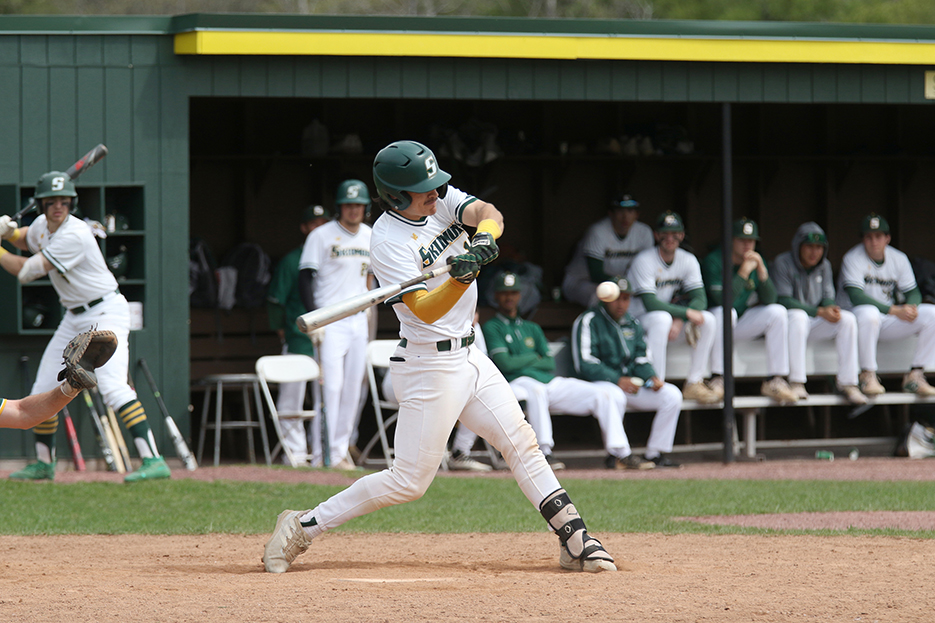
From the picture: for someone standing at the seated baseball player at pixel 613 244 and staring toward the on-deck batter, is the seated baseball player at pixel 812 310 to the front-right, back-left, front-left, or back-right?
back-left

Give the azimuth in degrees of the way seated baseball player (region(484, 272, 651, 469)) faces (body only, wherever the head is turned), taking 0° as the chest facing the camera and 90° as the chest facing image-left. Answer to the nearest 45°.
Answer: approximately 315°

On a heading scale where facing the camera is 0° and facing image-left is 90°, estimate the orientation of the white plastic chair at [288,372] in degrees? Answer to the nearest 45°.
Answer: approximately 315°

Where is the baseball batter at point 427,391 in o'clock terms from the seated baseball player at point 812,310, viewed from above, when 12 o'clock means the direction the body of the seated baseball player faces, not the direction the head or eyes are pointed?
The baseball batter is roughly at 2 o'clock from the seated baseball player.

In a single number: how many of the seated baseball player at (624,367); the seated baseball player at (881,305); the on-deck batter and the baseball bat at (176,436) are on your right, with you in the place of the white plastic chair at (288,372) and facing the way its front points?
2

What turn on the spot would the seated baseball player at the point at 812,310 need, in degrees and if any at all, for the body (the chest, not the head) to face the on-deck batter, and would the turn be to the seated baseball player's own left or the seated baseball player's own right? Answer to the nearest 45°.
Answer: approximately 90° to the seated baseball player's own right
